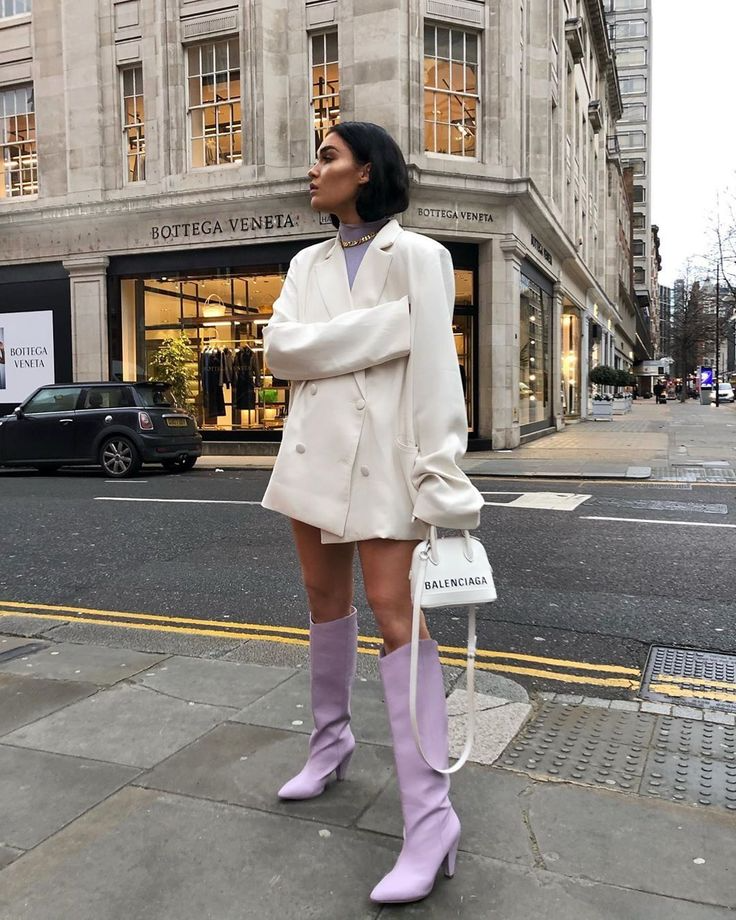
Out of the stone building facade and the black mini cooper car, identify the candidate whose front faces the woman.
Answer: the stone building facade

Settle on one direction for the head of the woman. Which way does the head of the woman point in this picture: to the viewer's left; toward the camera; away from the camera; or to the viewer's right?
to the viewer's left

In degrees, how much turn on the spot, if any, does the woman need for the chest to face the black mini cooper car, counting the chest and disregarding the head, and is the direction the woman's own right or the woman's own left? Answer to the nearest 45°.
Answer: approximately 135° to the woman's own right

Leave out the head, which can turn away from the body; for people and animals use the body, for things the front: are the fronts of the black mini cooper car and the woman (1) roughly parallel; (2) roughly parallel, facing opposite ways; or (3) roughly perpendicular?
roughly perpendicular

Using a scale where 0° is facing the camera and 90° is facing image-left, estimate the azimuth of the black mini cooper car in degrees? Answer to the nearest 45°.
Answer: approximately 135°

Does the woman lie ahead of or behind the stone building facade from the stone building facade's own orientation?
ahead

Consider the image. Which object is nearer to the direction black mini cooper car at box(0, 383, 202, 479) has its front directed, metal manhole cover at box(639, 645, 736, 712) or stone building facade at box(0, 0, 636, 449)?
the stone building facade

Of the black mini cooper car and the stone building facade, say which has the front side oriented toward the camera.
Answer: the stone building facade

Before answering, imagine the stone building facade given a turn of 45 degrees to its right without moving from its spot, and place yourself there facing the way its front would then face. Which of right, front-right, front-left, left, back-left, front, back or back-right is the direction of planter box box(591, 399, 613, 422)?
back

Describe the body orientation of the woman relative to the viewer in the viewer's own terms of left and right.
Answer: facing the viewer and to the left of the viewer

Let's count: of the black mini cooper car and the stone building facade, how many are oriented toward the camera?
1

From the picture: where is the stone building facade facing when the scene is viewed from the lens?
facing the viewer
